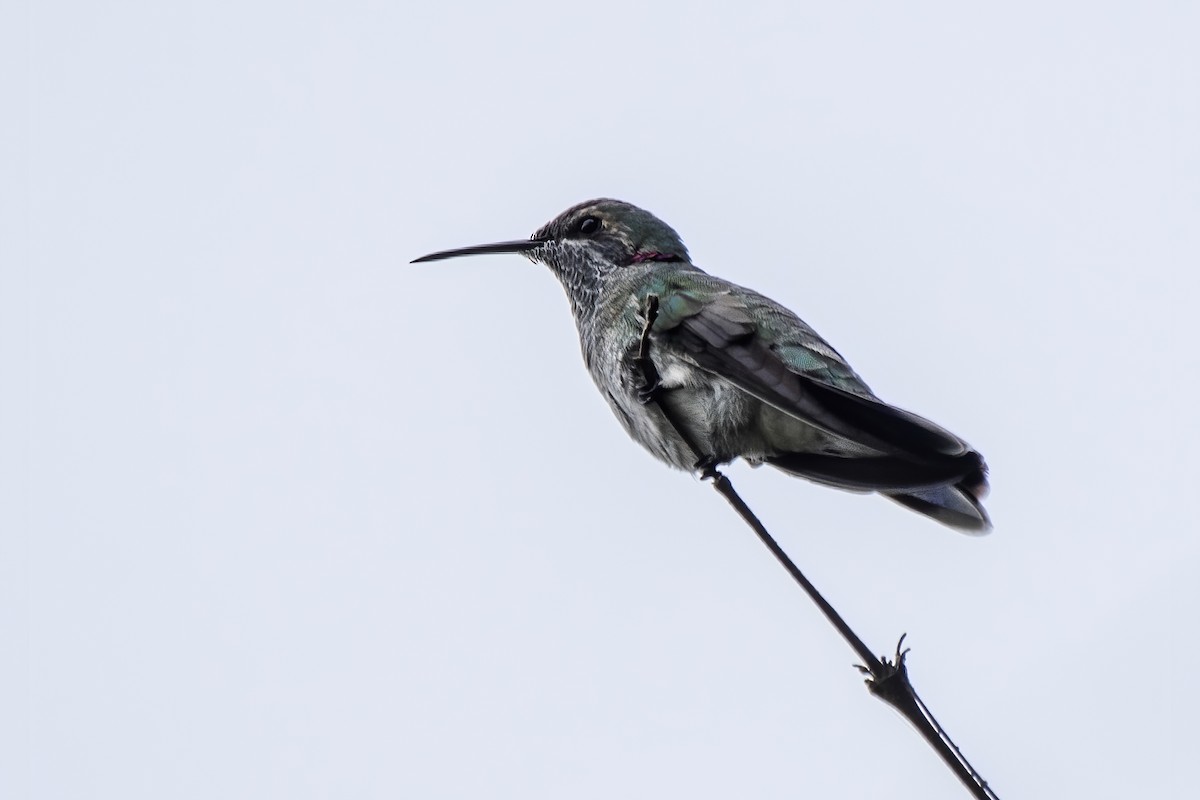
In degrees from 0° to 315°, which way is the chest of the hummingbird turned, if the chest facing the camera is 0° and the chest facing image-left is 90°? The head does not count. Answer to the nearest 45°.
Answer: approximately 90°
